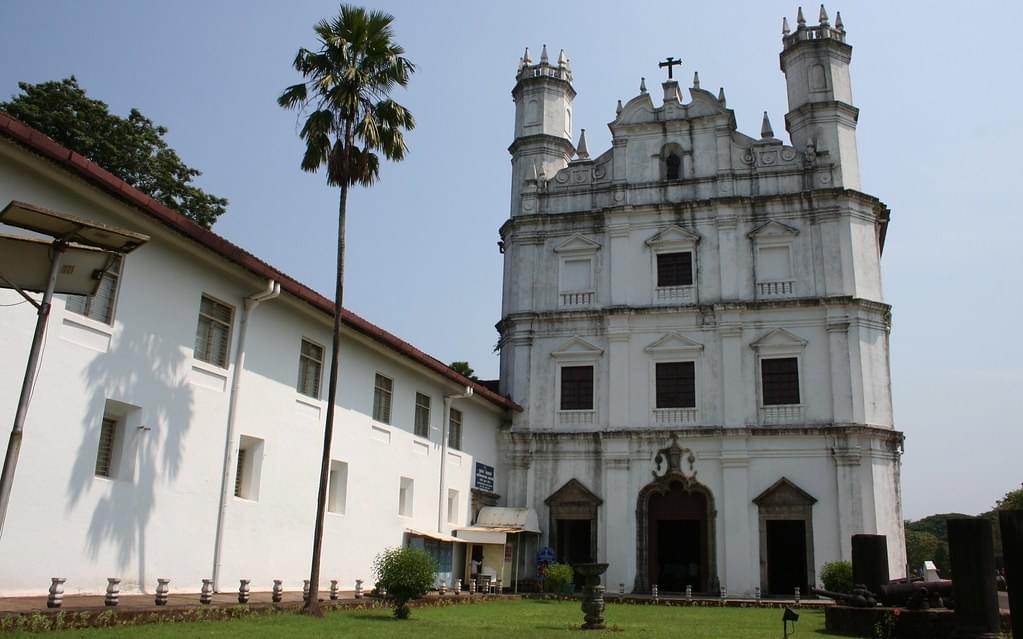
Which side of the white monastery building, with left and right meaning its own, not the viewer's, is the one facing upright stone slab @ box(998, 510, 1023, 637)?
front

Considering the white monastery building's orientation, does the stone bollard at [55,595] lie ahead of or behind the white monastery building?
ahead

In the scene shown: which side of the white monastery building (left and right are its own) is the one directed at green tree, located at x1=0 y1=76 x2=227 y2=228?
right

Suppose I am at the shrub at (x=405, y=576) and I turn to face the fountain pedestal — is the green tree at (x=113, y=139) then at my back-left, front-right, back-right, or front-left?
back-left

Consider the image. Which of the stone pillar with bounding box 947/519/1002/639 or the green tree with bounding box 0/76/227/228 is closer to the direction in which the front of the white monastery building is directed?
the stone pillar

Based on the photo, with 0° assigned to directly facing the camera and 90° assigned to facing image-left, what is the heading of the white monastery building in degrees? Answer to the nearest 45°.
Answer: approximately 0°

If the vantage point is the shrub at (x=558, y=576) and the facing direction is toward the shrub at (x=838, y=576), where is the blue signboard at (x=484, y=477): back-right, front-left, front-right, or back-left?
back-left
